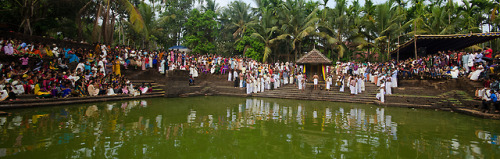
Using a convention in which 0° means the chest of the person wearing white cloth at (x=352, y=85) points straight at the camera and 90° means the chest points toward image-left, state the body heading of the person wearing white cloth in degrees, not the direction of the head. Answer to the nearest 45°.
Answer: approximately 0°

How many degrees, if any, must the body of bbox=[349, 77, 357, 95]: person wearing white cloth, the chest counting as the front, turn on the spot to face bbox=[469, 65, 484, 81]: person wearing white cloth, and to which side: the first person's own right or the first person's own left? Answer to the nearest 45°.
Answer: approximately 90° to the first person's own left

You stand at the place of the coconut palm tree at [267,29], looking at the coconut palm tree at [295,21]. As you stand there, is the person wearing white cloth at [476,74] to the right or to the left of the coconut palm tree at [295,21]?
right

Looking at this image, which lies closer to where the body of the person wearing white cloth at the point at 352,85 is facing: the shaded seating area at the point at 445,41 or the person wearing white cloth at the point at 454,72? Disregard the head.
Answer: the person wearing white cloth

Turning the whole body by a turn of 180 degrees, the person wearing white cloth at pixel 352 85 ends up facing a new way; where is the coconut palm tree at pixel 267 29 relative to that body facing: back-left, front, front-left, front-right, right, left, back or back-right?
front-left

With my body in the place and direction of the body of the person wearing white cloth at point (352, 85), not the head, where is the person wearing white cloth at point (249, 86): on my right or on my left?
on my right

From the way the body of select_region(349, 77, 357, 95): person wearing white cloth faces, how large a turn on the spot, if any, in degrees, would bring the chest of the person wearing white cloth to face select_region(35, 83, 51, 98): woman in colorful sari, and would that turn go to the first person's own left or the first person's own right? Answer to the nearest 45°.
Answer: approximately 45° to the first person's own right

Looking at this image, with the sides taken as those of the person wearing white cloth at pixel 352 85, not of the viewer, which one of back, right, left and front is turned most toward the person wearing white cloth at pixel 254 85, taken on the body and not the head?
right

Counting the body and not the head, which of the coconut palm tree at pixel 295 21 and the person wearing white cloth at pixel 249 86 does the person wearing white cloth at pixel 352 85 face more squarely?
the person wearing white cloth

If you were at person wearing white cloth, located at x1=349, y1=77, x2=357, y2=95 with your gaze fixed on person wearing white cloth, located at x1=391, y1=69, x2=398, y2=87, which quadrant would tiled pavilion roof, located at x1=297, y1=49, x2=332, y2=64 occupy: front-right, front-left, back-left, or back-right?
back-left

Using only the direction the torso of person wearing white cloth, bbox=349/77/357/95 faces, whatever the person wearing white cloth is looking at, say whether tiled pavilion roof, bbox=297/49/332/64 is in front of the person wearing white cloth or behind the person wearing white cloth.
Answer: behind
